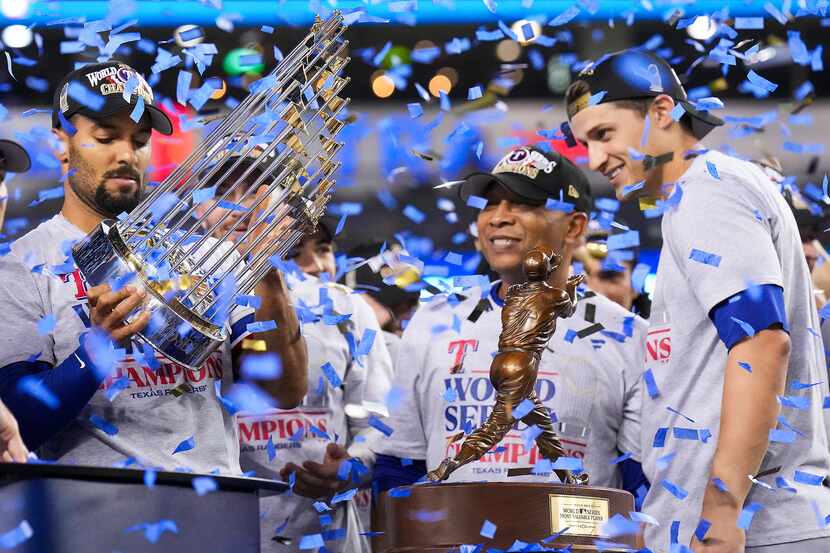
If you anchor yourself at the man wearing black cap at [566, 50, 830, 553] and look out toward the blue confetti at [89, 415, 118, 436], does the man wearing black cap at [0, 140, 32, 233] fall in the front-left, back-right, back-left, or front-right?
front-right
